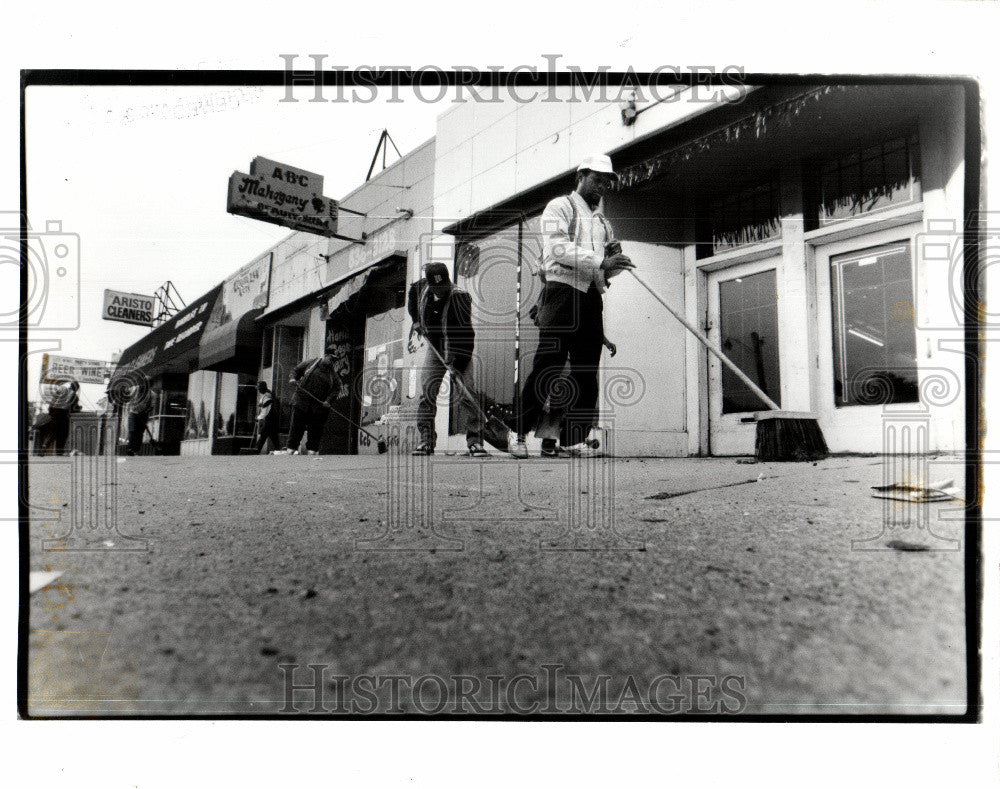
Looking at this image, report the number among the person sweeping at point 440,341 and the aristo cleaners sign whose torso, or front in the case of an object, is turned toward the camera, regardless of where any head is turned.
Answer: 2

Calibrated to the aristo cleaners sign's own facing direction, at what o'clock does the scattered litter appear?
The scattered litter is roughly at 12 o'clock from the aristo cleaners sign.

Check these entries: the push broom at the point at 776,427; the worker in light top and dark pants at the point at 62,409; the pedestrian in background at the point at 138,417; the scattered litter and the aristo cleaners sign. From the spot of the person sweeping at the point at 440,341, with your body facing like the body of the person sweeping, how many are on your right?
3

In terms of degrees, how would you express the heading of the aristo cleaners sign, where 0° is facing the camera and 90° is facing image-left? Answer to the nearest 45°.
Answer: approximately 0°

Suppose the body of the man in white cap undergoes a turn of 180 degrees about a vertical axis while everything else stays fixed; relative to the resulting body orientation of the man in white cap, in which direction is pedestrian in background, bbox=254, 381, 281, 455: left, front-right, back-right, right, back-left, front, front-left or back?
front-right
